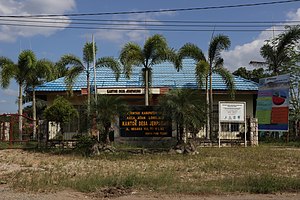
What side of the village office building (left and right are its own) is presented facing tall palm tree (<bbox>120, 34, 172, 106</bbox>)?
front

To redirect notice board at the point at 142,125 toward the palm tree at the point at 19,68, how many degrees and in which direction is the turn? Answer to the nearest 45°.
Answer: approximately 135° to its right

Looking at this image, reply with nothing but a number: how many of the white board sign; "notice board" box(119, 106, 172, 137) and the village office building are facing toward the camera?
3

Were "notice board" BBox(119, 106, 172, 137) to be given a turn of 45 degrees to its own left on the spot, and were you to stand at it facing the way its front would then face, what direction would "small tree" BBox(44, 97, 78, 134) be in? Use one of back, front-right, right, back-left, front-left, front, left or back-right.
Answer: back-right

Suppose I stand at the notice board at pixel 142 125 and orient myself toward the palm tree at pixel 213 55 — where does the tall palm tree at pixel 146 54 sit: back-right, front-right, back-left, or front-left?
front-left

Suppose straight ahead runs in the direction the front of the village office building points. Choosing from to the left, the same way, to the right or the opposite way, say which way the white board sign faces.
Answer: the same way

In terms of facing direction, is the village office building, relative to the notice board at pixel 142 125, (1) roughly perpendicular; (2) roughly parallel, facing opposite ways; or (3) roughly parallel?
roughly parallel

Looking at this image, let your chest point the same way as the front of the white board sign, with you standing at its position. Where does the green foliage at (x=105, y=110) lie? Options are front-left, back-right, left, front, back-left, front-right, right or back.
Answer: front-right

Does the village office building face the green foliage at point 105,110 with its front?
yes

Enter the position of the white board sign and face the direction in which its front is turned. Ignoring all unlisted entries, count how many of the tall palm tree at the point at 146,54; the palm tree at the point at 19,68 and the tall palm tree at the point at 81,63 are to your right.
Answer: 3

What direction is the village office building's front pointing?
toward the camera

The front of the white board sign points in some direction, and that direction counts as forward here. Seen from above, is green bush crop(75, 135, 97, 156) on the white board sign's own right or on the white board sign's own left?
on the white board sign's own right

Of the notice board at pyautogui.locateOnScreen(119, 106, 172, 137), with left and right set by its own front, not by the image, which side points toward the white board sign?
left

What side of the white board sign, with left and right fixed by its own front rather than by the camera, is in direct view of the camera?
front
